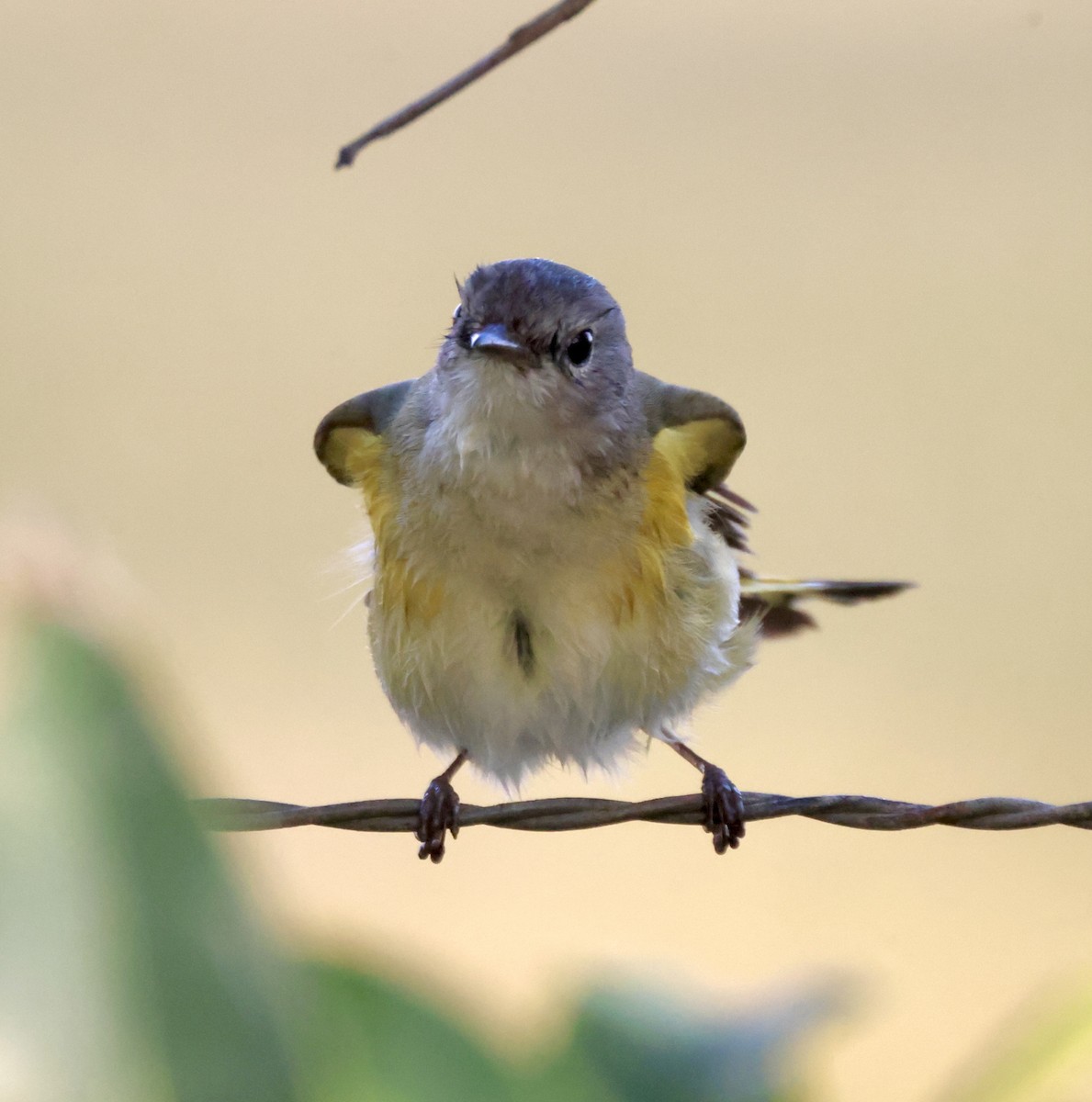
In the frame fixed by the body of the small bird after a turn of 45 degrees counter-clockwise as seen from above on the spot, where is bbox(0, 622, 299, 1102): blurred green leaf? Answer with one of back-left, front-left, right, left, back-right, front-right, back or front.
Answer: front-right

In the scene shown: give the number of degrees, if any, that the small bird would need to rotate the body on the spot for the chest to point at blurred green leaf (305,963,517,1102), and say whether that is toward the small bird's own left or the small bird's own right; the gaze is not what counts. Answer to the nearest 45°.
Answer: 0° — it already faces it

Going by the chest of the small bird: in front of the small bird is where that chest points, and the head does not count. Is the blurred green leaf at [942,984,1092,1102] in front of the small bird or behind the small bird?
in front

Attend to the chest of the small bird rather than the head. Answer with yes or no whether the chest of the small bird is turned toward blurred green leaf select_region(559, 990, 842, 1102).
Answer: yes

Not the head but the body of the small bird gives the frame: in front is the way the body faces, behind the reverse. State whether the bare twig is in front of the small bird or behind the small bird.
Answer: in front

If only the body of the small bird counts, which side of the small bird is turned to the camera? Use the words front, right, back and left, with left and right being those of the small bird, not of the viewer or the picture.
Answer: front
